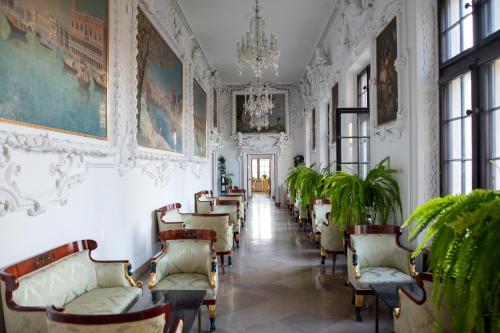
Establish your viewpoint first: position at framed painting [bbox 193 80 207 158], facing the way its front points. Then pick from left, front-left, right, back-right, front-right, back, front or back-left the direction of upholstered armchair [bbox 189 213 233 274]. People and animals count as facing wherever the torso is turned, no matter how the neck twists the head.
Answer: right

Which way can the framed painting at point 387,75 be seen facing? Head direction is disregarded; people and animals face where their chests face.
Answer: to the viewer's left

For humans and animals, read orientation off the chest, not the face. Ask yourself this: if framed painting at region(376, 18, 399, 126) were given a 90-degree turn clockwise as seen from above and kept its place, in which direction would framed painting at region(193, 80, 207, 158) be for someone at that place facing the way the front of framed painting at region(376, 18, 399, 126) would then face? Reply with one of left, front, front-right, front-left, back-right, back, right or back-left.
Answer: front-left

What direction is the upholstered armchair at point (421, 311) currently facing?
to the viewer's left

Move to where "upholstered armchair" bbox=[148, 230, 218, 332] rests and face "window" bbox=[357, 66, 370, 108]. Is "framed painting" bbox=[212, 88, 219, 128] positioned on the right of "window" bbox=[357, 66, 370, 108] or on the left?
left

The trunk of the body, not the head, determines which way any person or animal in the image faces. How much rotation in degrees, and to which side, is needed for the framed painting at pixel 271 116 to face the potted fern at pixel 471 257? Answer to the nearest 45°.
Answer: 0° — it already faces it

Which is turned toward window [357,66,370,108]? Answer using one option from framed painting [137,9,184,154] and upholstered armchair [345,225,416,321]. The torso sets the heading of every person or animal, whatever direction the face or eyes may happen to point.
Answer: the framed painting

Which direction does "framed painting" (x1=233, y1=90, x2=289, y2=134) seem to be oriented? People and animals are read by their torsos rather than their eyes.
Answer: toward the camera

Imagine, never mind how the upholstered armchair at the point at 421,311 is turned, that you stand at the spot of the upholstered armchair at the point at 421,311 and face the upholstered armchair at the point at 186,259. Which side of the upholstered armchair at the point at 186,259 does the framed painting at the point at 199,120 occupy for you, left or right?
right

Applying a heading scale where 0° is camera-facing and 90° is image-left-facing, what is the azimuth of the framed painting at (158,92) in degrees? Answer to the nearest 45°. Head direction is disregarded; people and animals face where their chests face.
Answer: approximately 270°

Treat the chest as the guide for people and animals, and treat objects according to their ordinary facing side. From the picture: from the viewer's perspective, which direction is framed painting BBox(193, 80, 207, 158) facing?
to the viewer's right
